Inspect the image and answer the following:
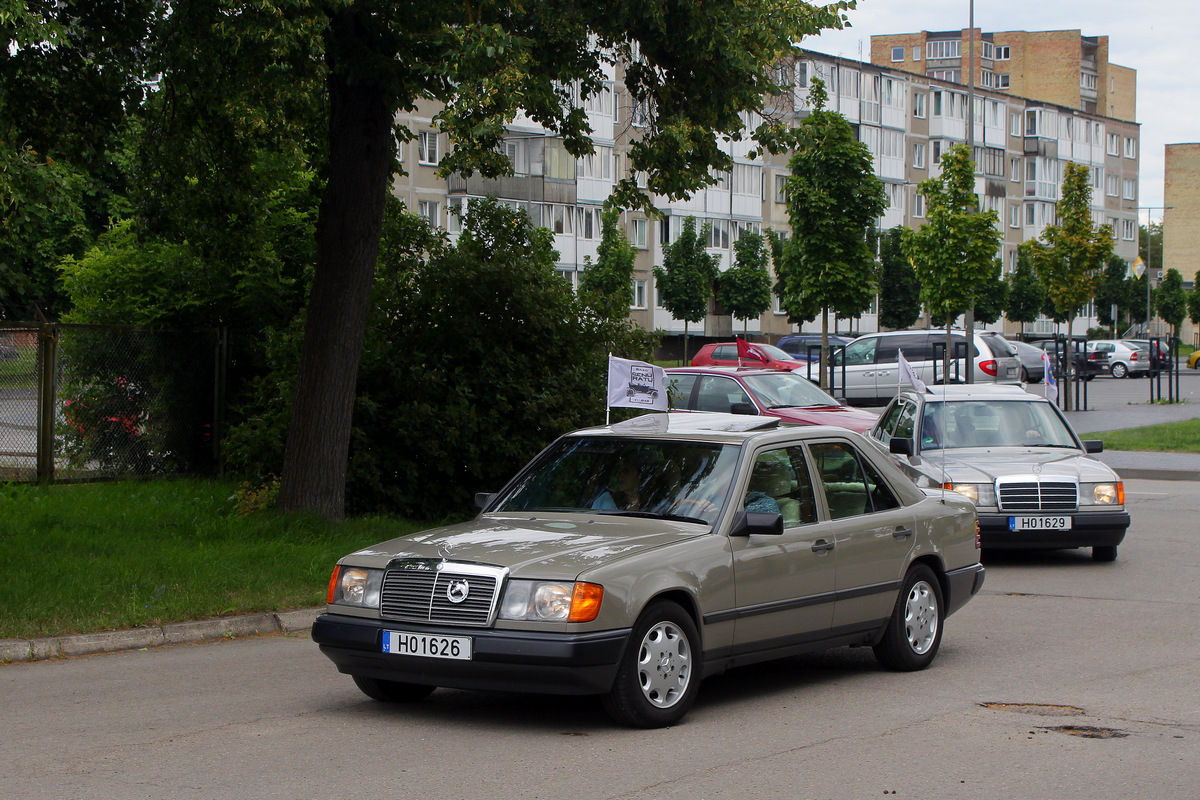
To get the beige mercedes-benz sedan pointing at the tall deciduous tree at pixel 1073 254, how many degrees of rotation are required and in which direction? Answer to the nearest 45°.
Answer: approximately 135° to its right

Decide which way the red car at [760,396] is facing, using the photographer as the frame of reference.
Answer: facing the viewer and to the right of the viewer

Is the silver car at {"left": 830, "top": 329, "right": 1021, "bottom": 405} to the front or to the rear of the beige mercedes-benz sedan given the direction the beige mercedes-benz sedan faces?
to the rear

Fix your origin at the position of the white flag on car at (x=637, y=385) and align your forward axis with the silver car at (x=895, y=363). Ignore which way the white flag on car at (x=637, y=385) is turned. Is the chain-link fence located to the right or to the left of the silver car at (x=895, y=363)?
left

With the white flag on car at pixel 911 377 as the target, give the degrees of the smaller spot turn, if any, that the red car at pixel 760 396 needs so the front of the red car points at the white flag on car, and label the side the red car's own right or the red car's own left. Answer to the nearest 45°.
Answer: approximately 45° to the red car's own right

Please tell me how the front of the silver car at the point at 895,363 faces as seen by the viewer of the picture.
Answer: facing away from the viewer and to the left of the viewer

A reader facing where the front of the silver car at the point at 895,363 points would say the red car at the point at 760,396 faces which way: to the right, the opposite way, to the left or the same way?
the opposite way

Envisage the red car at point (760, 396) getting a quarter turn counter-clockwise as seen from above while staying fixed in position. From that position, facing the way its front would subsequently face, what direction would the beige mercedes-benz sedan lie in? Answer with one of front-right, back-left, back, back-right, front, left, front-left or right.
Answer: back-right
